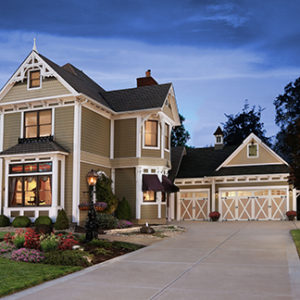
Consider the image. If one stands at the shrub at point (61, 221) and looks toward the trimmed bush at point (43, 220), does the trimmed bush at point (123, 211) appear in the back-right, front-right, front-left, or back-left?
back-right

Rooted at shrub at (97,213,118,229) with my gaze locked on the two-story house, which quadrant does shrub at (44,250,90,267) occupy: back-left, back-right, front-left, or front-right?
back-left

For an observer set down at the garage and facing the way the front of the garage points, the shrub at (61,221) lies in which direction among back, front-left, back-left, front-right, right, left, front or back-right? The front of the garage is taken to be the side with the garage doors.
front-right

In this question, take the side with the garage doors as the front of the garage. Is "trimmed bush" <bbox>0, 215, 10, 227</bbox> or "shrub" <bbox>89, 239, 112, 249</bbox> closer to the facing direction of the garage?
the shrub

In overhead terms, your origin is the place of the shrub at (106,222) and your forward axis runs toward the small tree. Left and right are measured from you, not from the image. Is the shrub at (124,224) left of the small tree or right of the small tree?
right

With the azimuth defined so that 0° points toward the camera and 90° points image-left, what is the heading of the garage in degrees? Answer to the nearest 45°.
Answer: approximately 0°

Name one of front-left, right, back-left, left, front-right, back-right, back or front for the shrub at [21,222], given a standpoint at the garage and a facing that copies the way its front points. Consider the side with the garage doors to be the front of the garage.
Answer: front-right
